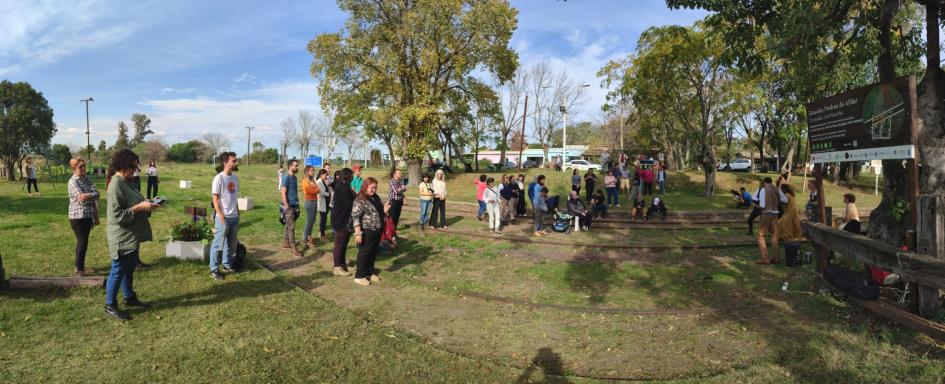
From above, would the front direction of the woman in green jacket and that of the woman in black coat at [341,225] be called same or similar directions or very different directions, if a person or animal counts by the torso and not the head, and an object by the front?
same or similar directions

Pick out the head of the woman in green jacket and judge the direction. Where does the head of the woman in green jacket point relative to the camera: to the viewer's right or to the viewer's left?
to the viewer's right

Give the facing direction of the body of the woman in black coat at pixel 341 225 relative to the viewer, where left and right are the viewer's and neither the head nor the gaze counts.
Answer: facing to the right of the viewer

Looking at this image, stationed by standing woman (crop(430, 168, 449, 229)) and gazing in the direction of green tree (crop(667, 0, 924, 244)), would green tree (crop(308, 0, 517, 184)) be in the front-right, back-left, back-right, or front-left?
back-left

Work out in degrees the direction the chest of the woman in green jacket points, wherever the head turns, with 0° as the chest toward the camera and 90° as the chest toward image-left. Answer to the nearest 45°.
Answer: approximately 270°

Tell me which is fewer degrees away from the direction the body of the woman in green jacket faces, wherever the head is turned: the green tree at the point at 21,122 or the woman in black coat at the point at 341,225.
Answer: the woman in black coat

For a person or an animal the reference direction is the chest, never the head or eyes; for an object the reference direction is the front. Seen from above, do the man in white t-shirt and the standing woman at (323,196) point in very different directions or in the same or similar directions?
same or similar directions

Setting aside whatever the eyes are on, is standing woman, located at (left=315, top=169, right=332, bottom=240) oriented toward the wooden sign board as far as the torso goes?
yes

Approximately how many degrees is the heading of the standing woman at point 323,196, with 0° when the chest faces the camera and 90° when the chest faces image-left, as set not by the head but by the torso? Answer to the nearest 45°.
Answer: approximately 315°

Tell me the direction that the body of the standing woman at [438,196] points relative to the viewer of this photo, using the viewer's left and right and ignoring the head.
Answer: facing the viewer and to the right of the viewer

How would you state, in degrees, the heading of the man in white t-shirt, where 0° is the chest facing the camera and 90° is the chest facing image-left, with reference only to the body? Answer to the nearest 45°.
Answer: approximately 315°

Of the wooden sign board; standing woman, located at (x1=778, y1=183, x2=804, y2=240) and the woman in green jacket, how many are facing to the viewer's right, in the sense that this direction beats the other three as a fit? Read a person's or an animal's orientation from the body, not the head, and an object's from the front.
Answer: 1

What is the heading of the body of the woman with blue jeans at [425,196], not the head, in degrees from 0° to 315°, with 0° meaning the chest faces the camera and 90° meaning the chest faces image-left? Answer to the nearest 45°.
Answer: approximately 315°

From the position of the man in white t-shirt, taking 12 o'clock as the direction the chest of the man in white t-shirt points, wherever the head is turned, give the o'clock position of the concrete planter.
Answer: The concrete planter is roughly at 7 o'clock from the man in white t-shirt.

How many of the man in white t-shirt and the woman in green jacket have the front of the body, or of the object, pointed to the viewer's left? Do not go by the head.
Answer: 0

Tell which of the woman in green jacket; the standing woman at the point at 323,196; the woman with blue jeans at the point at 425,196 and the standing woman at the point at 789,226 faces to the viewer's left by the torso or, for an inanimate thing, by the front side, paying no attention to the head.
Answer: the standing woman at the point at 789,226
